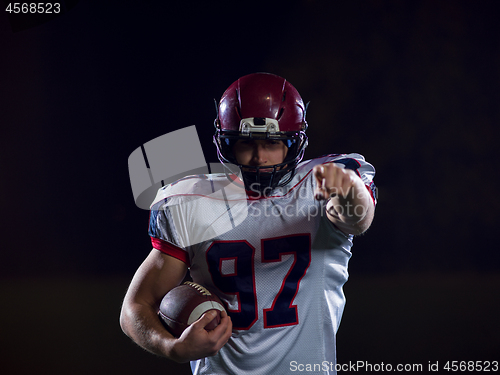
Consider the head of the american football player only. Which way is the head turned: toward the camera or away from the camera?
toward the camera

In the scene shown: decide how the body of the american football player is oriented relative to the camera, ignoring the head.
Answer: toward the camera
